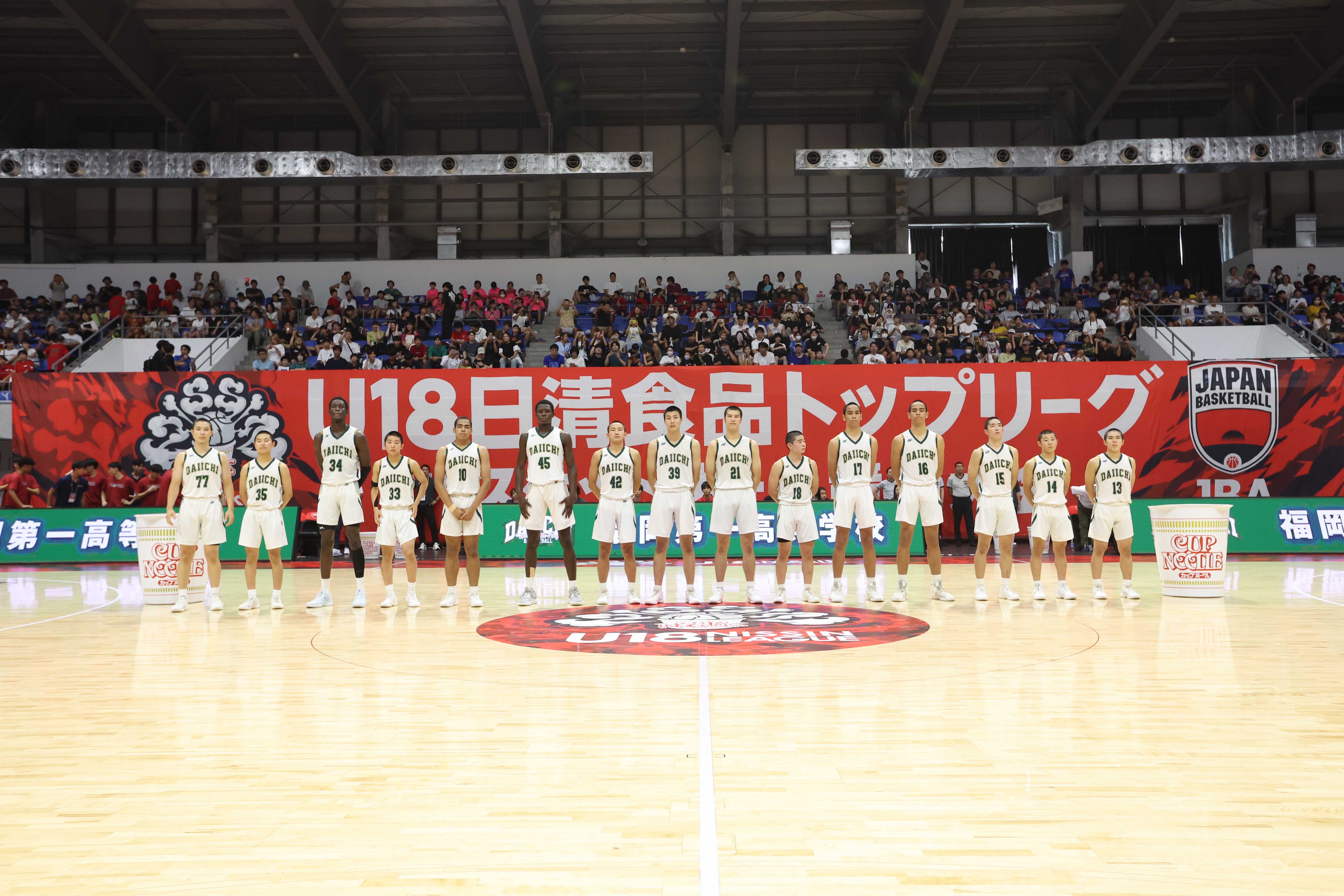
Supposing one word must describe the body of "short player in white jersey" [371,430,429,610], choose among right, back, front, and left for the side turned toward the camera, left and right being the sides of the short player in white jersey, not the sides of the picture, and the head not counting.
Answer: front

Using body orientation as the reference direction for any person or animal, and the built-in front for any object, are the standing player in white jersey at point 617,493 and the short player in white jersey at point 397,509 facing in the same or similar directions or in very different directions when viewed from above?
same or similar directions

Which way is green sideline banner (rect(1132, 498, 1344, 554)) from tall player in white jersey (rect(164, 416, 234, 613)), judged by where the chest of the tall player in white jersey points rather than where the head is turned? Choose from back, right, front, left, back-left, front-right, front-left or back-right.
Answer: left

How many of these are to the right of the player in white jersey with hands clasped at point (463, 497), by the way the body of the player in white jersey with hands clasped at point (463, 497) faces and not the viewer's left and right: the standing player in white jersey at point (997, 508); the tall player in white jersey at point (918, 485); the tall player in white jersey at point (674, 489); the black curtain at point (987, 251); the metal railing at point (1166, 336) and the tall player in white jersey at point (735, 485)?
0

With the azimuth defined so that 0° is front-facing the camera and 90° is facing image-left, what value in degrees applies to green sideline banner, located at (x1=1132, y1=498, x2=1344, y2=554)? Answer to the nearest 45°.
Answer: approximately 0°

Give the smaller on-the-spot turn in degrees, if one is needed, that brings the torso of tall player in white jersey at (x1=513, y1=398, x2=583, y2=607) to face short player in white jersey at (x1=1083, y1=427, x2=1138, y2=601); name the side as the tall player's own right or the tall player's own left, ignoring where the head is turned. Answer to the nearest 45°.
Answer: approximately 90° to the tall player's own left

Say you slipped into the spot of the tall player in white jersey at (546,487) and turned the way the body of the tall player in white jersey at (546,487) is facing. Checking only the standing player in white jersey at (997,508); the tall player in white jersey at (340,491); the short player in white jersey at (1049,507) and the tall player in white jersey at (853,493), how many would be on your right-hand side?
1

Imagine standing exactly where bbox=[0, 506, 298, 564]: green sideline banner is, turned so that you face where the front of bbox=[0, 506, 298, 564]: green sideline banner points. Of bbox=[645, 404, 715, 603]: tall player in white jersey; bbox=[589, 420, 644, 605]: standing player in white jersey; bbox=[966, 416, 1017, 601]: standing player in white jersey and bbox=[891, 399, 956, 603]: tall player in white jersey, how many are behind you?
0

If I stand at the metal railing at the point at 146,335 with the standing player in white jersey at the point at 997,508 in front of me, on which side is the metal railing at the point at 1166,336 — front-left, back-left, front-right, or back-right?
front-left

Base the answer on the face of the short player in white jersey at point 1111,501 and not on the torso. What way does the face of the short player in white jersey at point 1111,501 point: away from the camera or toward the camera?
toward the camera

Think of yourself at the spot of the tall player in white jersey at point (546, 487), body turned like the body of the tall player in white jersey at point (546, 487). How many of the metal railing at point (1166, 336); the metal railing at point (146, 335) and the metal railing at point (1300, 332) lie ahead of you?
0

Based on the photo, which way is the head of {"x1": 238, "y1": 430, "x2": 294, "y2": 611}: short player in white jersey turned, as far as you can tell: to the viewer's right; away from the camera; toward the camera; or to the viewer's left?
toward the camera

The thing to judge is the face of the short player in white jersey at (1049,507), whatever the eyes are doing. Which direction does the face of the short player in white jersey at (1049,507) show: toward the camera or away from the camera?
toward the camera

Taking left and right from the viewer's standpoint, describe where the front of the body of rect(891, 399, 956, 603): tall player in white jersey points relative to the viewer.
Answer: facing the viewer

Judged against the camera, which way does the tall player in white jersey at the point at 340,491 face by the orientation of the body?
toward the camera

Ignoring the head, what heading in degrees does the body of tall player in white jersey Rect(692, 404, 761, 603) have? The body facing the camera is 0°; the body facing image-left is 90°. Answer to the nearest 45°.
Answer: approximately 0°

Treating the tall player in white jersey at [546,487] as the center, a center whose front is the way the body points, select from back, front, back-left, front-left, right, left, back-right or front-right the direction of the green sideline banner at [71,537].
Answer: back-right
